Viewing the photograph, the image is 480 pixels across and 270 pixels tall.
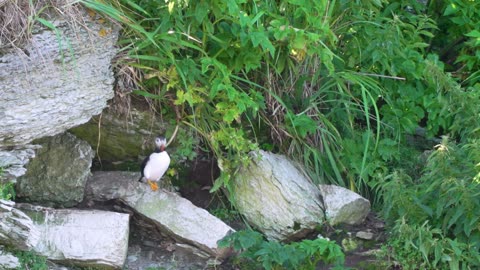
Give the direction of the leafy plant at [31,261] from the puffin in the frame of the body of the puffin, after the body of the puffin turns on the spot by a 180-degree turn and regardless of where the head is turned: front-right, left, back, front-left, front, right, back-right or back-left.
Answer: left

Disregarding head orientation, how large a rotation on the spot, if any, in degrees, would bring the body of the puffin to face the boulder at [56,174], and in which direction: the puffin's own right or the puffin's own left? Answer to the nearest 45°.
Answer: approximately 135° to the puffin's own right

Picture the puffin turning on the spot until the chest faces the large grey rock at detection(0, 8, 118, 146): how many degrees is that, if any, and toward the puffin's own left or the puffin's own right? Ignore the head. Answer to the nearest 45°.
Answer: approximately 135° to the puffin's own right

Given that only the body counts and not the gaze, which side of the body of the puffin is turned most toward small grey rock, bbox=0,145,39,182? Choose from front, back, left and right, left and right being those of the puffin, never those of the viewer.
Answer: right

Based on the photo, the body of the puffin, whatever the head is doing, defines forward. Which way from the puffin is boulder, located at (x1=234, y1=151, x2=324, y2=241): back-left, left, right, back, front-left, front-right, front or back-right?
front-left

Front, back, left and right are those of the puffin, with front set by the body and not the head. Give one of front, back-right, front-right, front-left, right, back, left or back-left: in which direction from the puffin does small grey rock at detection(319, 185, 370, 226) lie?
front-left

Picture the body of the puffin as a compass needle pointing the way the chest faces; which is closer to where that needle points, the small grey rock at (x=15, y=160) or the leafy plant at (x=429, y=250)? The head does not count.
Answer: the leafy plant

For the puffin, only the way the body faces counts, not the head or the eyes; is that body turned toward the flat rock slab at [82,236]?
no

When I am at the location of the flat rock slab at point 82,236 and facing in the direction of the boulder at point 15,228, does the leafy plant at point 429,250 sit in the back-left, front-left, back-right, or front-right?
back-left

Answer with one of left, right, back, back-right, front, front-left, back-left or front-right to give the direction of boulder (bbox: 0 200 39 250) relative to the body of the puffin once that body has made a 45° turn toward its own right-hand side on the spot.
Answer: front-right

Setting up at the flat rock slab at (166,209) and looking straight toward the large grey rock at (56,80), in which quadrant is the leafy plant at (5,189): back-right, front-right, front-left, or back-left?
front-left

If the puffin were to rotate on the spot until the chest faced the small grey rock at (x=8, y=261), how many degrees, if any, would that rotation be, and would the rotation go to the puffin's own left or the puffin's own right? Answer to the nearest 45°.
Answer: approximately 90° to the puffin's own right

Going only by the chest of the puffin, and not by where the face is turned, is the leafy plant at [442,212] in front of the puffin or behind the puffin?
in front

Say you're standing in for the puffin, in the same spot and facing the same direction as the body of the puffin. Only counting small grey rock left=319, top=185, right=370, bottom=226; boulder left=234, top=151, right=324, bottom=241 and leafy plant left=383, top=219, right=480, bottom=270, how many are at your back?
0

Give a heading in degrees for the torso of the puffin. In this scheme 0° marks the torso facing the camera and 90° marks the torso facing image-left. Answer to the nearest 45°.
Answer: approximately 315°
